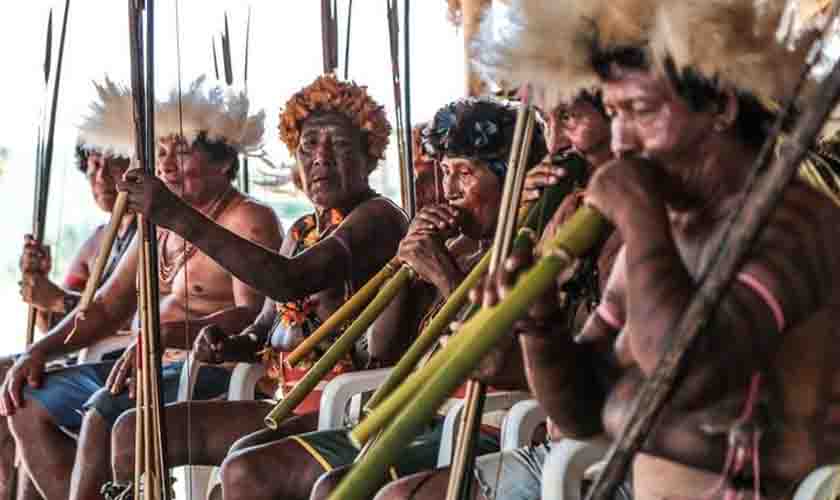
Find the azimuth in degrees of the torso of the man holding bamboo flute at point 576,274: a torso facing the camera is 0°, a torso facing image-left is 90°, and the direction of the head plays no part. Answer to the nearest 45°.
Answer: approximately 45°

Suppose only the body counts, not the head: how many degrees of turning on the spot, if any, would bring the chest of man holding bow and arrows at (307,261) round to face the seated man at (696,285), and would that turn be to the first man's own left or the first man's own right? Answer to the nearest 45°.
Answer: approximately 45° to the first man's own left

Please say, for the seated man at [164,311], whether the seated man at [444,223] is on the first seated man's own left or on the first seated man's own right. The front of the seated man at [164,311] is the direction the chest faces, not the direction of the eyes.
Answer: on the first seated man's own left

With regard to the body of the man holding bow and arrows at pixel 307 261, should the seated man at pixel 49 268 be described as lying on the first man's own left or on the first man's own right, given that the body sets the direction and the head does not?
on the first man's own right

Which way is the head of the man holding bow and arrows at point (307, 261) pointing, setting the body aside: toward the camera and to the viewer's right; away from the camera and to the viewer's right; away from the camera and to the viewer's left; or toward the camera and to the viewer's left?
toward the camera and to the viewer's left

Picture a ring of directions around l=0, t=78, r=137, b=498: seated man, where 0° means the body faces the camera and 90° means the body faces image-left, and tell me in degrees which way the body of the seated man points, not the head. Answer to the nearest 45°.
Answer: approximately 45°

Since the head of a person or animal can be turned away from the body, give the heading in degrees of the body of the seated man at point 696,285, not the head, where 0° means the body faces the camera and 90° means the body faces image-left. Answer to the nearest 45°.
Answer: approximately 45°

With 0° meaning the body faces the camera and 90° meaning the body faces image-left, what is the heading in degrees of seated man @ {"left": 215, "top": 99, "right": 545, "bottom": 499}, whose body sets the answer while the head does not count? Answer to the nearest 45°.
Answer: approximately 45°
